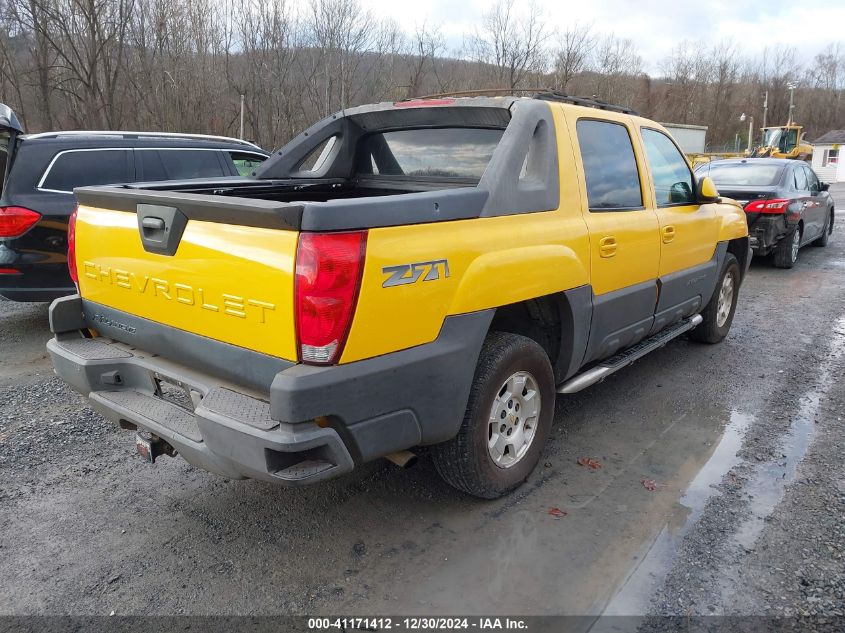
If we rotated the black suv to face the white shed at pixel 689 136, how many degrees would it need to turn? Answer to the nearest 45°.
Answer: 0° — it already faces it

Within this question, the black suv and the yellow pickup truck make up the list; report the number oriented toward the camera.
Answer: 0

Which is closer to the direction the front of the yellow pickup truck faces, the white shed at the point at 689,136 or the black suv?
the white shed

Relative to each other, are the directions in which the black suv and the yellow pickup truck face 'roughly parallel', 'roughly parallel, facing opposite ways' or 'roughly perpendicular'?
roughly parallel

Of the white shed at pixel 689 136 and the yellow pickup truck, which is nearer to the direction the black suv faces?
the white shed

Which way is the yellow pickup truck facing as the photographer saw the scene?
facing away from the viewer and to the right of the viewer

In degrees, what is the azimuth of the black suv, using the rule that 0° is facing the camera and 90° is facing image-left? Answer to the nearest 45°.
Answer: approximately 225°

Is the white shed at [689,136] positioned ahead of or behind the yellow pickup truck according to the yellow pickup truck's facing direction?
ahead

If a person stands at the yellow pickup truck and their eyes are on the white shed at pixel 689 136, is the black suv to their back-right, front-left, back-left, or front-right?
front-left

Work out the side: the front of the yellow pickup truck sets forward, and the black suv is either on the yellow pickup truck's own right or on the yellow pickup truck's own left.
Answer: on the yellow pickup truck's own left
